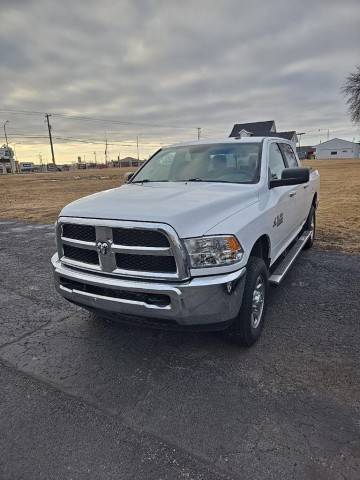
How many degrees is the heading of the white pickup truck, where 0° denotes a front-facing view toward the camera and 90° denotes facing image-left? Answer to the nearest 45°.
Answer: approximately 45°
